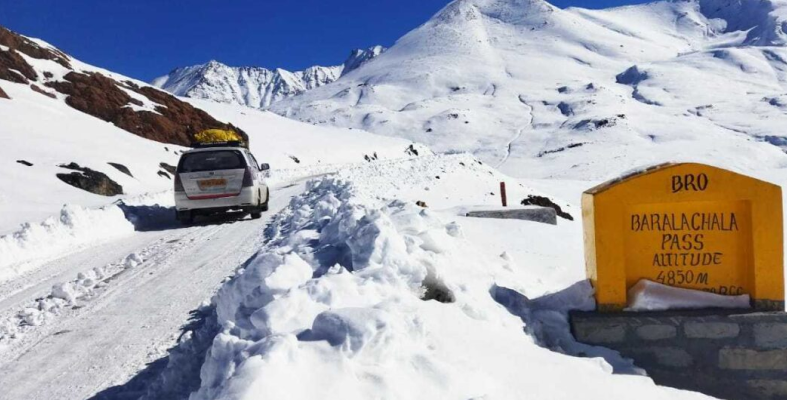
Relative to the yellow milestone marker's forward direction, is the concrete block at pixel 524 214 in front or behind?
behind

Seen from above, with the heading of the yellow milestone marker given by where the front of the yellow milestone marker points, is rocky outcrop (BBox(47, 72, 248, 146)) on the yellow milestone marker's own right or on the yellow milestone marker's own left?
on the yellow milestone marker's own right

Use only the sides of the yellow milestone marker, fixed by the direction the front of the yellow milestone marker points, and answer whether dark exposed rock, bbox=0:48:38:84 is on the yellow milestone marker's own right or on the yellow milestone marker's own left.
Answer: on the yellow milestone marker's own right

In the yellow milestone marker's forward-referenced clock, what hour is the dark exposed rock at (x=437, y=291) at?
The dark exposed rock is roughly at 2 o'clock from the yellow milestone marker.

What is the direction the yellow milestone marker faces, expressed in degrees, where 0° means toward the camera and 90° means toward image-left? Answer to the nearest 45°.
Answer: approximately 0°

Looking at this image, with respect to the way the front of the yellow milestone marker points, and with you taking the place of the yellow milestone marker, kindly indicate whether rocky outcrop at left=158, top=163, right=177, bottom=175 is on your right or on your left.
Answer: on your right

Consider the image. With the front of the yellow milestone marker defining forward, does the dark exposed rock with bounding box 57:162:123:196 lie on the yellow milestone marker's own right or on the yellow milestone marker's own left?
on the yellow milestone marker's own right
